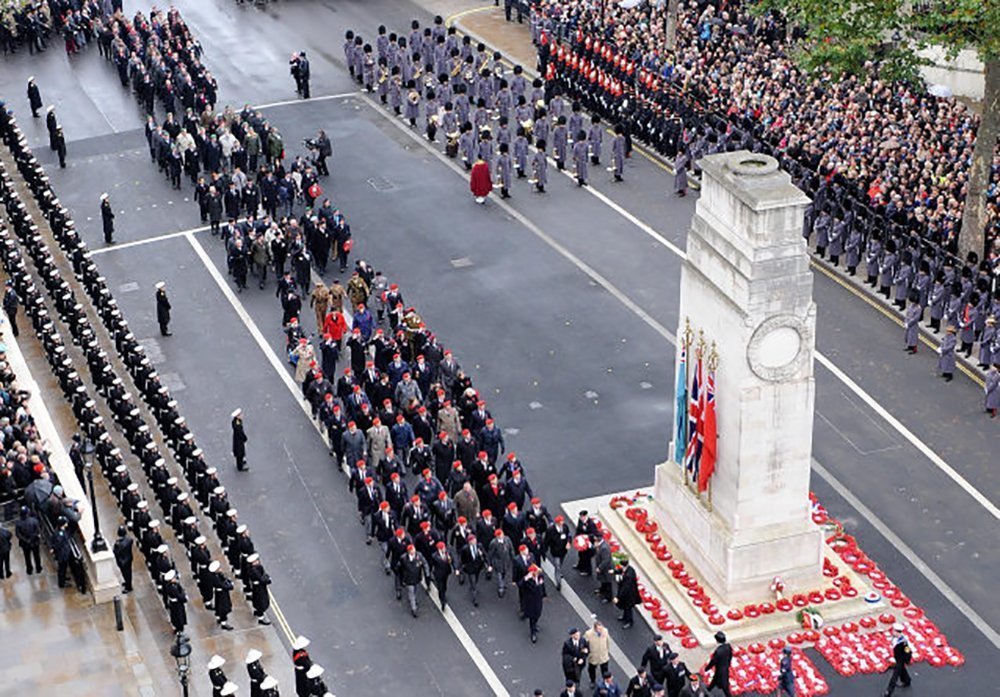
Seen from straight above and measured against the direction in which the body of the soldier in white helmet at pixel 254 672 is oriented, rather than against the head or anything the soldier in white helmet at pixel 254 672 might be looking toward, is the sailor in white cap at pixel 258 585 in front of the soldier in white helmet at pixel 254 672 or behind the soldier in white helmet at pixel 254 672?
in front

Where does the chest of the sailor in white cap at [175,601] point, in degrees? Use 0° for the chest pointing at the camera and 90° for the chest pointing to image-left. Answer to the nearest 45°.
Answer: approximately 225°

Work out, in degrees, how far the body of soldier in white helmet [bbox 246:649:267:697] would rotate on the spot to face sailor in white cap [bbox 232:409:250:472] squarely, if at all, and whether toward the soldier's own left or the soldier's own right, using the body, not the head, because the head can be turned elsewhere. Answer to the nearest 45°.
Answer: approximately 45° to the soldier's own left

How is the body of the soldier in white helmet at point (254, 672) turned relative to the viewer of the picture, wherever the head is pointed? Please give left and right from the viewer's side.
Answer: facing away from the viewer and to the right of the viewer

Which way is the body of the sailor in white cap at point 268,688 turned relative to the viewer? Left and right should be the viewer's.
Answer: facing away from the viewer and to the right of the viewer

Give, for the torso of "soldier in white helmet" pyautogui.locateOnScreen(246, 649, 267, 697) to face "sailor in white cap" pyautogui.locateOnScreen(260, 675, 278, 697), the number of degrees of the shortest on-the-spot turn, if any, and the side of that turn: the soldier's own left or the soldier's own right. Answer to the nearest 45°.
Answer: approximately 90° to the soldier's own right

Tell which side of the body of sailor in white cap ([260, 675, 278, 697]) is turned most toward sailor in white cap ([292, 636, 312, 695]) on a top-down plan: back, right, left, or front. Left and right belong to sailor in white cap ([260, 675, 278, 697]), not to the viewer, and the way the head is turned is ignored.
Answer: front
